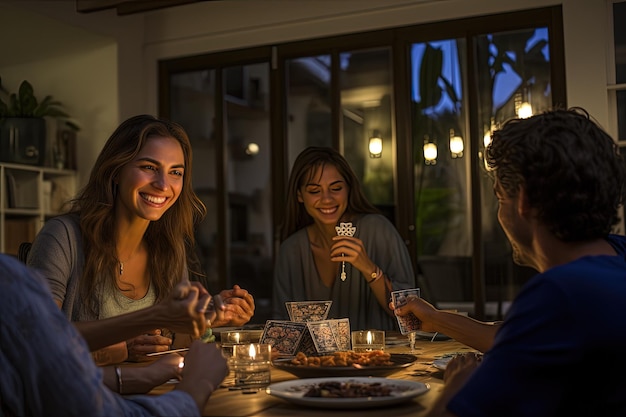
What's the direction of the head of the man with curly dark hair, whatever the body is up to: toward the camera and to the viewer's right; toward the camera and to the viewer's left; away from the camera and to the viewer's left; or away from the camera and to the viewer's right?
away from the camera and to the viewer's left

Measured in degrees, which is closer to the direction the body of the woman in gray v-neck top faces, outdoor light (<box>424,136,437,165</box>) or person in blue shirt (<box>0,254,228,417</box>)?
the person in blue shirt

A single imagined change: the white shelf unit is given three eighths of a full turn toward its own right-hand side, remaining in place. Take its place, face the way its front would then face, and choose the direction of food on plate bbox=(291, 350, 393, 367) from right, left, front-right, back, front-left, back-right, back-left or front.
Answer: left

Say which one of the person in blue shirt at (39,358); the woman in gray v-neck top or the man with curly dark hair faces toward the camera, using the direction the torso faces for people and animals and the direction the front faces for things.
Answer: the woman in gray v-neck top

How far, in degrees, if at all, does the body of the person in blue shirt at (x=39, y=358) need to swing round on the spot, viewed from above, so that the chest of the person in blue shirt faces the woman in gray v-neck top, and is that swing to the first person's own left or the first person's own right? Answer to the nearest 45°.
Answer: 0° — they already face them

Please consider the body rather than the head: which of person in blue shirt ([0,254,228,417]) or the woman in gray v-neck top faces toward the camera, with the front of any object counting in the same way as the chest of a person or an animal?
the woman in gray v-neck top

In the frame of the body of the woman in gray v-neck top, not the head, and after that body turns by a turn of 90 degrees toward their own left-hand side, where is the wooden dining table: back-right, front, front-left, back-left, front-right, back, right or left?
right

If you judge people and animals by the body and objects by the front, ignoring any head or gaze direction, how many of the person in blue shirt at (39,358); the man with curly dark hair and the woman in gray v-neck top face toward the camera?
1

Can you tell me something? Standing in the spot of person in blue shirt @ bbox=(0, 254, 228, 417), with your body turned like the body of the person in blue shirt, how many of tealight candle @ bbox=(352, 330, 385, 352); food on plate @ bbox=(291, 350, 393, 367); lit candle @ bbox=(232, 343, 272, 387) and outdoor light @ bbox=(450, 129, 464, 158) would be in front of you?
4

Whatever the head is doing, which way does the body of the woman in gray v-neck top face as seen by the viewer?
toward the camera

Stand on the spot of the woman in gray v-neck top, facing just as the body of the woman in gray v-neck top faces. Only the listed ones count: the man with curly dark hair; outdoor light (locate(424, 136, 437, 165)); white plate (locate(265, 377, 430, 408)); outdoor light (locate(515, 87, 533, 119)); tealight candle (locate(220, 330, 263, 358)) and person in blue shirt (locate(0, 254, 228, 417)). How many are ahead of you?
4

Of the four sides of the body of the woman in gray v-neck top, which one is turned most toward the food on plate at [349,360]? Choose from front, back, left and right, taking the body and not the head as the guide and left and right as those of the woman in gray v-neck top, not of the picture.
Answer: front

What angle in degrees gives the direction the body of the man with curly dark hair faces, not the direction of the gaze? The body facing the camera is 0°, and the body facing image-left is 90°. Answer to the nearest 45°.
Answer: approximately 135°

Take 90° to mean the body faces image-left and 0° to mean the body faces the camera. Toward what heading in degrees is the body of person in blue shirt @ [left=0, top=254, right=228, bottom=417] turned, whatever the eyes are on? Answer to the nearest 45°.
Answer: approximately 225°

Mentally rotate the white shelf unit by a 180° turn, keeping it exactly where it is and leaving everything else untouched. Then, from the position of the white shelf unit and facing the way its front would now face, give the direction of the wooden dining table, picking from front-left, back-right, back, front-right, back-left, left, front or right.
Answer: back-left

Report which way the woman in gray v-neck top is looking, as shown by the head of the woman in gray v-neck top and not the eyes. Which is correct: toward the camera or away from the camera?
toward the camera

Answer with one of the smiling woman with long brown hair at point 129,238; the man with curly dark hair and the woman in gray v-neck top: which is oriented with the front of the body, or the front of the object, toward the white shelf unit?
the man with curly dark hair
